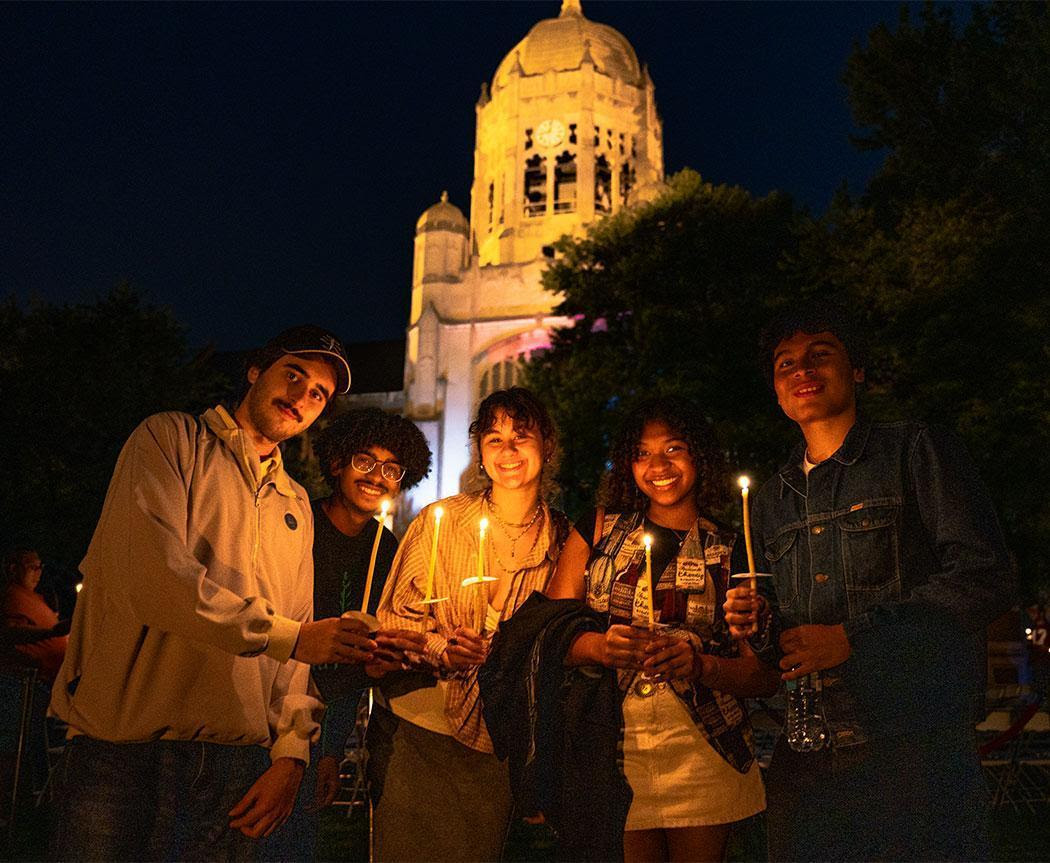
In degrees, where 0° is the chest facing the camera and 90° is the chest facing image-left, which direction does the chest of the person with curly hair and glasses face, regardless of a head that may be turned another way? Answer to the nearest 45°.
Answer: approximately 0°

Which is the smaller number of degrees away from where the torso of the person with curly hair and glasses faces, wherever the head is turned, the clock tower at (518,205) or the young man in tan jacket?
the young man in tan jacket

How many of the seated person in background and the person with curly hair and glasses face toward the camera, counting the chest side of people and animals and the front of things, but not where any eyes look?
1

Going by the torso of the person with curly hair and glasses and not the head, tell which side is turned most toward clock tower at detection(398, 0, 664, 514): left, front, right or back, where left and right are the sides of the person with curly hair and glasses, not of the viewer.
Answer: back

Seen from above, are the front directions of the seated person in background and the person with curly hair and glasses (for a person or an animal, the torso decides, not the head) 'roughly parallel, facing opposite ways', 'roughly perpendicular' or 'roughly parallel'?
roughly perpendicular

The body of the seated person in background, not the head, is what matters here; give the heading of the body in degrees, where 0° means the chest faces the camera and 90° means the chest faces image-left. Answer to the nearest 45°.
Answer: approximately 270°

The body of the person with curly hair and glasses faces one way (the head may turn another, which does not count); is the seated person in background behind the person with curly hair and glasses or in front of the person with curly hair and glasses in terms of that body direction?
behind

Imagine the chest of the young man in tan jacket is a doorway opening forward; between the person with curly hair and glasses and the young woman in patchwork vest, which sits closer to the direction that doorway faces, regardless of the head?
the young woman in patchwork vest

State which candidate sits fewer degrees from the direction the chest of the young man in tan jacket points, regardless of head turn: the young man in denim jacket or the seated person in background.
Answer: the young man in denim jacket

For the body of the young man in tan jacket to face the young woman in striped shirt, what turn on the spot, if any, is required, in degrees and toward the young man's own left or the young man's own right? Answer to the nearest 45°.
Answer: approximately 90° to the young man's own left

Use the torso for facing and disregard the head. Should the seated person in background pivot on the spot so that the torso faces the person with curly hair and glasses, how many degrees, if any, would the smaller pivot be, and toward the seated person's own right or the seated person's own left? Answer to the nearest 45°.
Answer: approximately 90° to the seated person's own right
